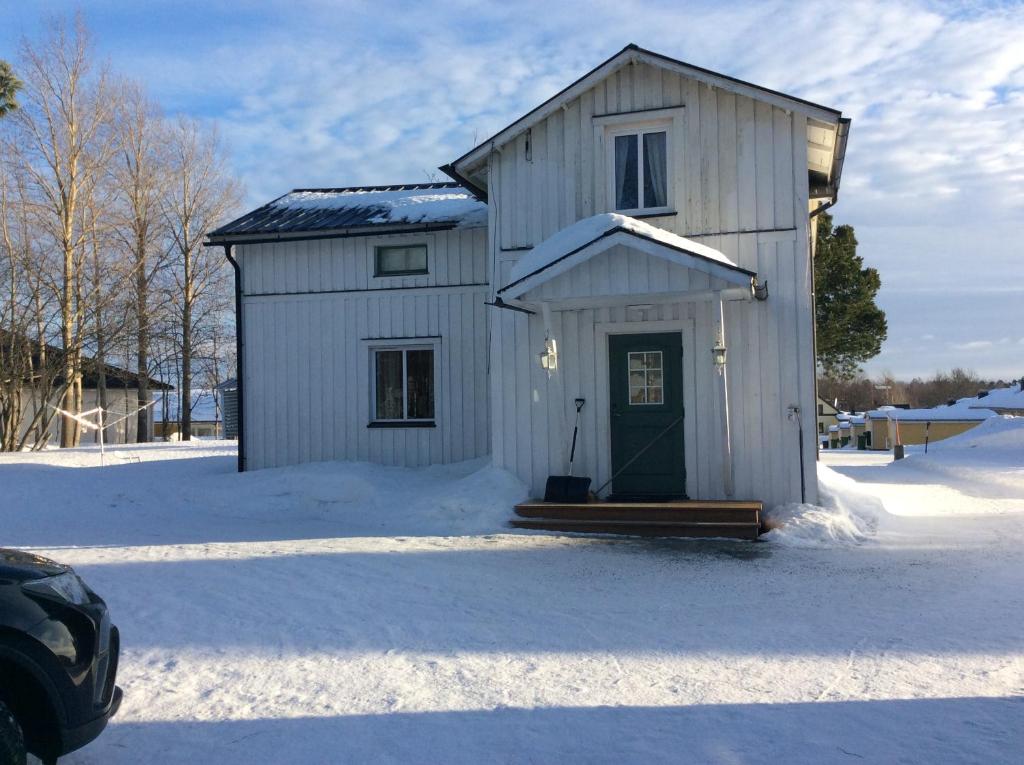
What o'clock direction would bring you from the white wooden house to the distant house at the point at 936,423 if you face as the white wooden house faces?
The distant house is roughly at 7 o'clock from the white wooden house.

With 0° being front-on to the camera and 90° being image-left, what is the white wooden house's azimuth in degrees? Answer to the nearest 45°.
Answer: approximately 0°

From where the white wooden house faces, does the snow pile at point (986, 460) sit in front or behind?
behind

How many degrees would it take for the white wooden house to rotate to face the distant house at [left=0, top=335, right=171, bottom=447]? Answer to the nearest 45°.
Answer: approximately 135° to its right

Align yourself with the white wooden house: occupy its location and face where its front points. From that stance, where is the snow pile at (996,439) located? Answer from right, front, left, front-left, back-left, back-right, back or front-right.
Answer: back-left
